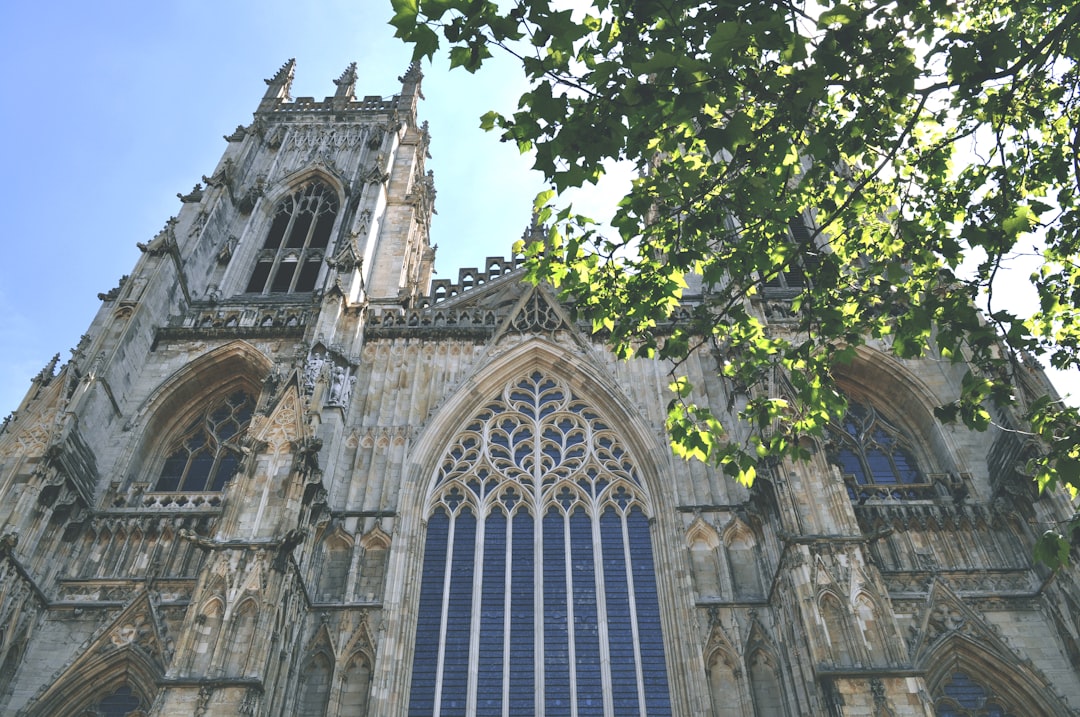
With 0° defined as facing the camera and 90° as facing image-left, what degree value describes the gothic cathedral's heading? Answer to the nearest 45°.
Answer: approximately 0°
